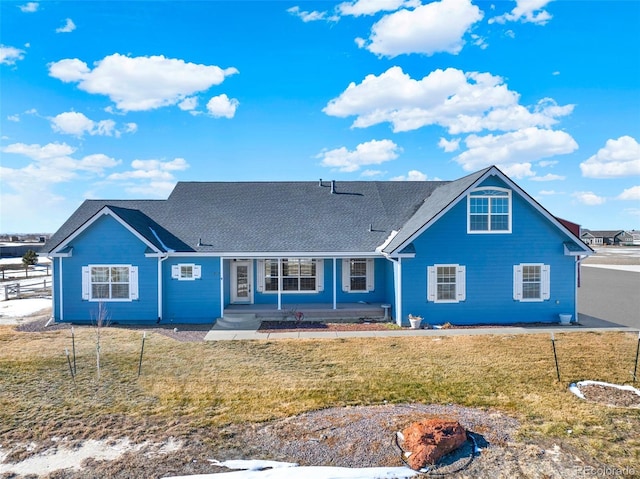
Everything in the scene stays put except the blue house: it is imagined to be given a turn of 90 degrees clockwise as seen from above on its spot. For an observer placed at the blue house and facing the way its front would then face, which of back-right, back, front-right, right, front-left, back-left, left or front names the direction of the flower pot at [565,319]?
back

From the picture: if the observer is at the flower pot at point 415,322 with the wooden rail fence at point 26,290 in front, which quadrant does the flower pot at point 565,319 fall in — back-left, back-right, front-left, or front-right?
back-right

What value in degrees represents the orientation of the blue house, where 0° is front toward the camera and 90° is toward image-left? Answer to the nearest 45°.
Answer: approximately 0°

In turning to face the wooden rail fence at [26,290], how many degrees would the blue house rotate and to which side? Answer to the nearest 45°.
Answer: approximately 135° to its right

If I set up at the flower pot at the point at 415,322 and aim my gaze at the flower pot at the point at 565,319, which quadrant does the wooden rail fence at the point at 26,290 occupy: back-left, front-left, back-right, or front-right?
back-left

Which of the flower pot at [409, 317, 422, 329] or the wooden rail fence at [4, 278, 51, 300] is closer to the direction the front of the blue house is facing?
the flower pot
